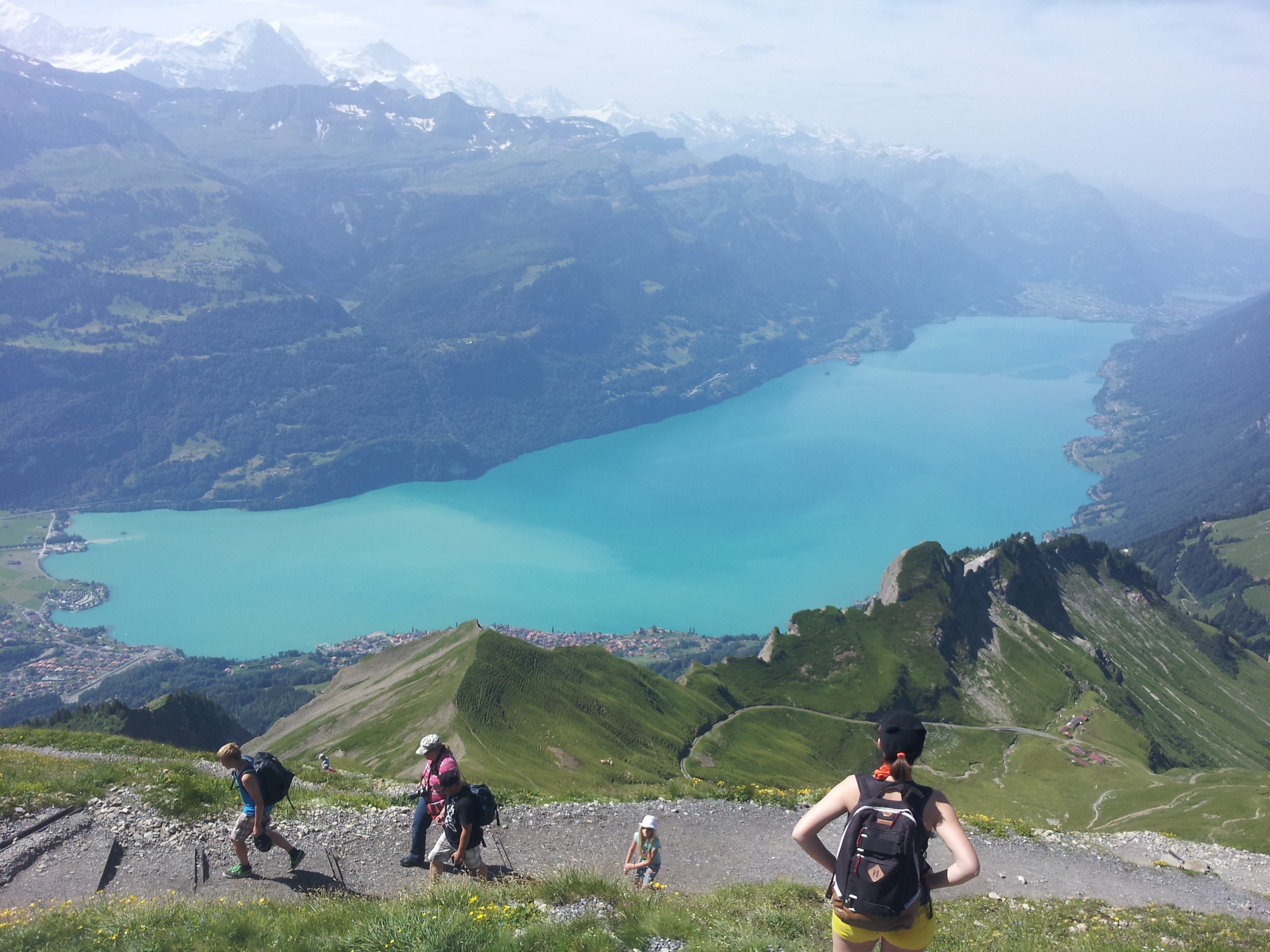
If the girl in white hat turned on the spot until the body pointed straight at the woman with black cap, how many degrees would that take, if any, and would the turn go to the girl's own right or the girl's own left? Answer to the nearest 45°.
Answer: approximately 45° to the girl's own left

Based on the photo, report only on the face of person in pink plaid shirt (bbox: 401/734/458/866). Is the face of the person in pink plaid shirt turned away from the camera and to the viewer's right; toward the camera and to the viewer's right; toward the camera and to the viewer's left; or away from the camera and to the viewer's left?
toward the camera and to the viewer's left

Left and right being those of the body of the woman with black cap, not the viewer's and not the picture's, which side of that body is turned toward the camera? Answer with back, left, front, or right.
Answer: back

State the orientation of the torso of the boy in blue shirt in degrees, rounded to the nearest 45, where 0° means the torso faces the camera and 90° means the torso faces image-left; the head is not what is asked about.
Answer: approximately 90°

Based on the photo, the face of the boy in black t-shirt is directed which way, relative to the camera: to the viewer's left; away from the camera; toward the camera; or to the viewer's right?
to the viewer's left

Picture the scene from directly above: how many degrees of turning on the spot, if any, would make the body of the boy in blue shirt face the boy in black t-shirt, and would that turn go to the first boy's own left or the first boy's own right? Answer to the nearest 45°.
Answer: approximately 135° to the first boy's own left

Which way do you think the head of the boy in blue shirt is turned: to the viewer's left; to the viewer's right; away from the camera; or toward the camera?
to the viewer's left

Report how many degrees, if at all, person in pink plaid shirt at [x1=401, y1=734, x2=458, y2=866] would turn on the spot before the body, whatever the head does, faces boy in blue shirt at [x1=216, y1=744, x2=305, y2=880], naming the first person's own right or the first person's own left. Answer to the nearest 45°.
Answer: approximately 45° to the first person's own right
